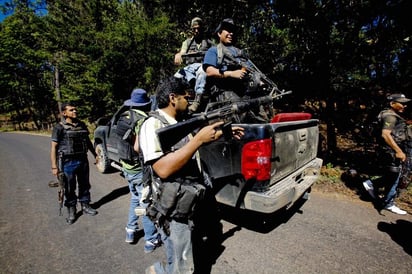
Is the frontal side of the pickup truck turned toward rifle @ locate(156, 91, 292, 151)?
no

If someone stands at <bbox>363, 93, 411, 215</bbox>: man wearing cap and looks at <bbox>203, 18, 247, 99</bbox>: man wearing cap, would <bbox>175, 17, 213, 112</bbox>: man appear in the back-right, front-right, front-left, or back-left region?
front-right

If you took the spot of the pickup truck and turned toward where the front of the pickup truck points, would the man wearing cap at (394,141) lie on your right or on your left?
on your right

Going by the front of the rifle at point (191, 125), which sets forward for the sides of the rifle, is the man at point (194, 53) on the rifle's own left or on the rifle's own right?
on the rifle's own left

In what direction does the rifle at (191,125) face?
to the viewer's right

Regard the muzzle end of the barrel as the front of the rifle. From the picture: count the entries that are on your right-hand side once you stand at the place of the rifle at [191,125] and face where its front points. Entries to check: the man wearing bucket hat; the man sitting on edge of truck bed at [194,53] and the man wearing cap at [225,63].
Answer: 0

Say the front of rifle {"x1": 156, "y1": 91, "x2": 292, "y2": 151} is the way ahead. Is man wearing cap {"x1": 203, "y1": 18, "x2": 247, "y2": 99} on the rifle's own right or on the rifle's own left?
on the rifle's own left

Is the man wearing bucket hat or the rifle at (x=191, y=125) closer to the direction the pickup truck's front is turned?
the man wearing bucket hat

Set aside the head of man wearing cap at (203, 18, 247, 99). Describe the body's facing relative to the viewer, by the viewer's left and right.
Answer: facing the viewer and to the right of the viewer

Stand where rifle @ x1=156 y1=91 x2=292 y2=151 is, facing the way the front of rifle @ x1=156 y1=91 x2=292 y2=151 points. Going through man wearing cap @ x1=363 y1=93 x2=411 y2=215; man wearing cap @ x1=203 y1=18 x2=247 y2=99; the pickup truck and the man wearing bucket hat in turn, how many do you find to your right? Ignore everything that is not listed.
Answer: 0
